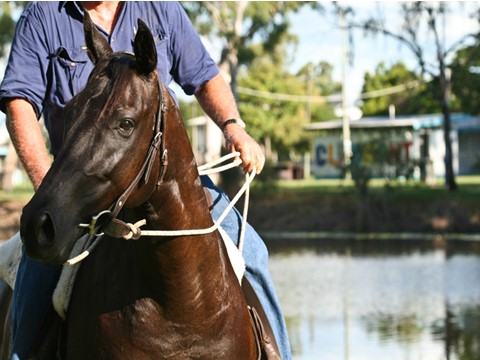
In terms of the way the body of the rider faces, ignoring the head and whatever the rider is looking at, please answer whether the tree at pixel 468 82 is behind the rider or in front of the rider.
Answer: behind

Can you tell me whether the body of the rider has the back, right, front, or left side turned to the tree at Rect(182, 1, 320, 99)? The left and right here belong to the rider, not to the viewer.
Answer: back

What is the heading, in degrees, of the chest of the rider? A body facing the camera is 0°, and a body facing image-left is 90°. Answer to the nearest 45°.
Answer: approximately 0°
